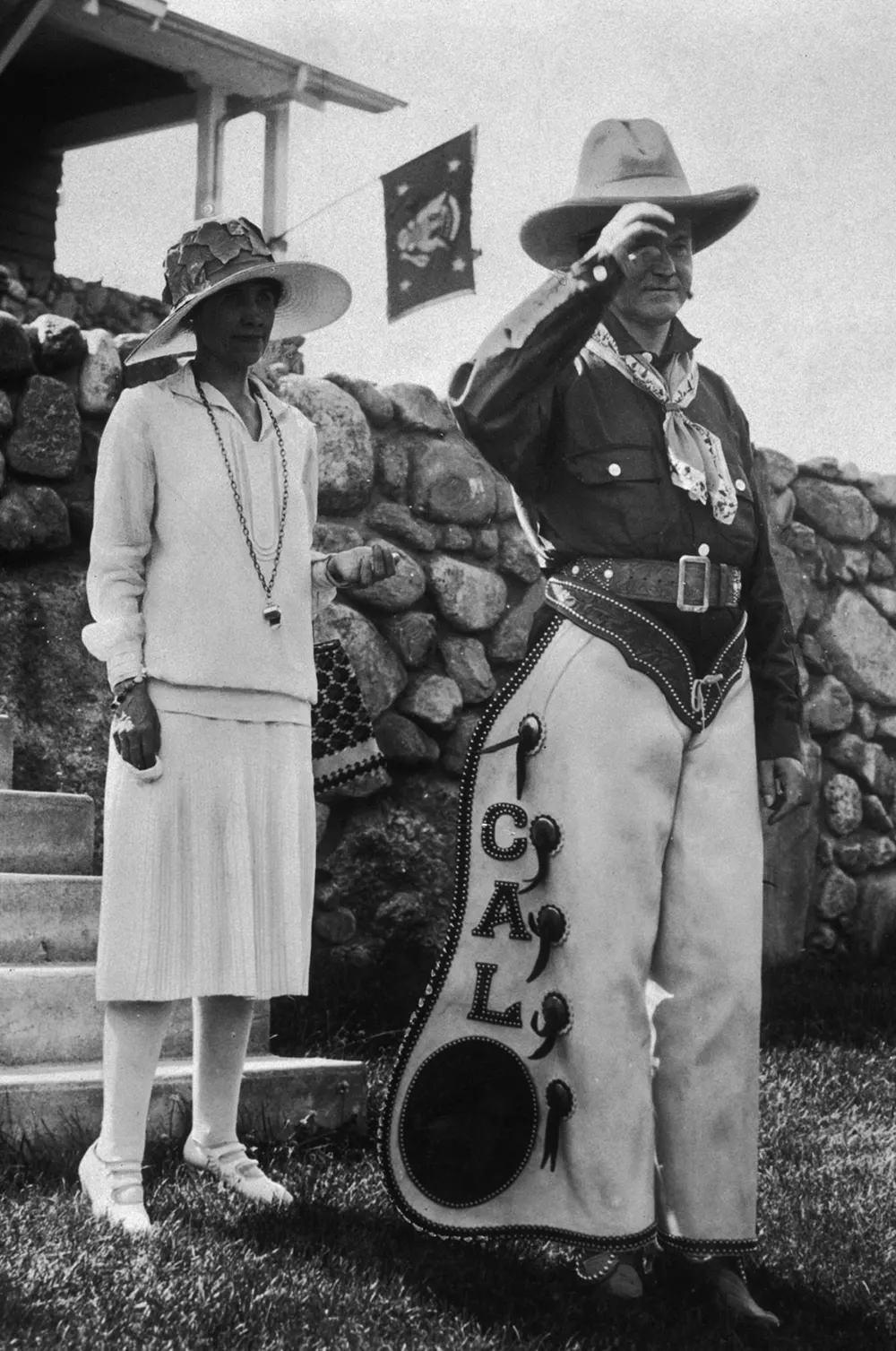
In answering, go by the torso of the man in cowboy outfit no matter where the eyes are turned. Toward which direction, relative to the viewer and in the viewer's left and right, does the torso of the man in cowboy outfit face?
facing the viewer and to the right of the viewer

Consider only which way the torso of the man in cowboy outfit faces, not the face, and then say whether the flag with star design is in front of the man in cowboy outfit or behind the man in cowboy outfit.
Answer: behind

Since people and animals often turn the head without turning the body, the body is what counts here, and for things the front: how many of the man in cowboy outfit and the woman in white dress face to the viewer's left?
0

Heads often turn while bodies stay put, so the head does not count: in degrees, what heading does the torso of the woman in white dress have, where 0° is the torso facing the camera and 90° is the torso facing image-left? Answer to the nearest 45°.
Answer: approximately 315°

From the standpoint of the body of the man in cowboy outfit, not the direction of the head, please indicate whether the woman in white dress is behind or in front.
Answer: behind

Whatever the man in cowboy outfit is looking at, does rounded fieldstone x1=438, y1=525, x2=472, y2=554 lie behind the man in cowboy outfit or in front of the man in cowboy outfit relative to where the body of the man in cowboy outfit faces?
behind

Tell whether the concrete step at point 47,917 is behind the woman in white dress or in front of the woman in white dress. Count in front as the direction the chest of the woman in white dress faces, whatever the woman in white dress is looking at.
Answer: behind
